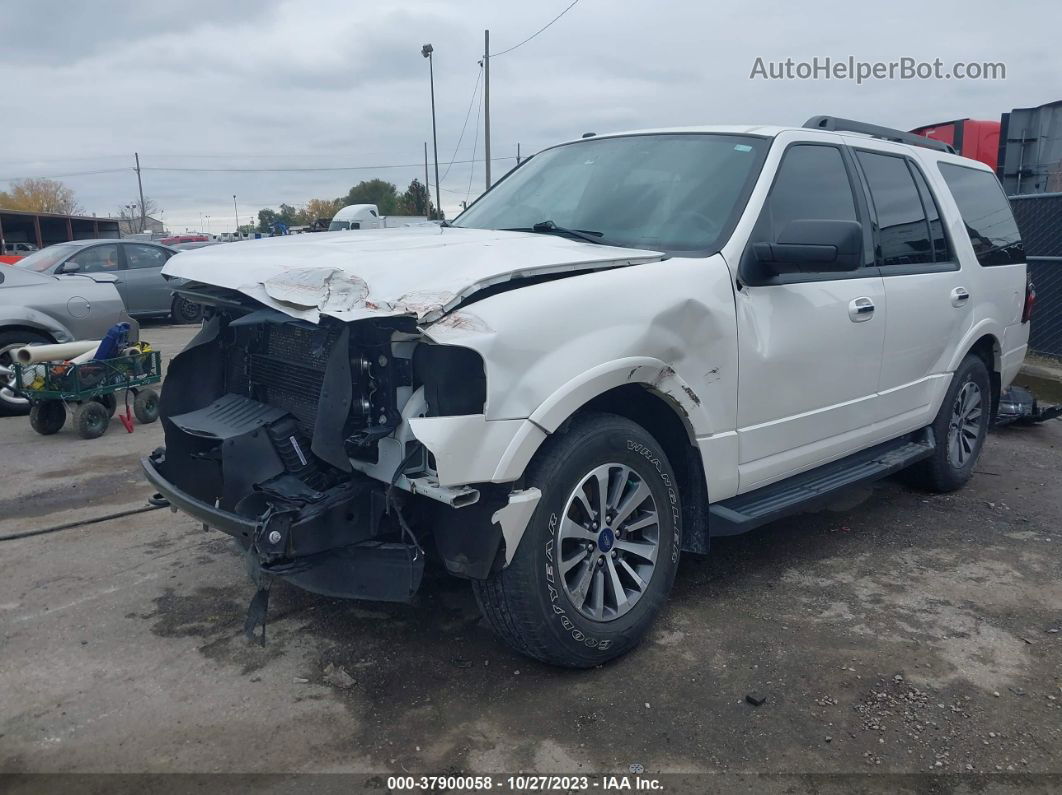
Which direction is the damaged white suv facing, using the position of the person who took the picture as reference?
facing the viewer and to the left of the viewer

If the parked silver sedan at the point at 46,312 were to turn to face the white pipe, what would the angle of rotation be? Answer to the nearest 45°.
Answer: approximately 90° to its left

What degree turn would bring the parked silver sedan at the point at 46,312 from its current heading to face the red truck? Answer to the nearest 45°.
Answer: approximately 180°

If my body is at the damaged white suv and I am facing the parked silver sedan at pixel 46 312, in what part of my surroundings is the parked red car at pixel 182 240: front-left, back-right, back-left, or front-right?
front-right

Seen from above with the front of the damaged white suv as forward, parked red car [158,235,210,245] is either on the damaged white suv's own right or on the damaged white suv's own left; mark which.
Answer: on the damaged white suv's own right

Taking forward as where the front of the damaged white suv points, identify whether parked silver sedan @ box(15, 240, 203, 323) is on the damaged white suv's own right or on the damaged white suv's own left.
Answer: on the damaged white suv's own right

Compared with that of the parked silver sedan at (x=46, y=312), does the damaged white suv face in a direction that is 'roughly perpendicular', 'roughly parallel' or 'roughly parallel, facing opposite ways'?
roughly parallel

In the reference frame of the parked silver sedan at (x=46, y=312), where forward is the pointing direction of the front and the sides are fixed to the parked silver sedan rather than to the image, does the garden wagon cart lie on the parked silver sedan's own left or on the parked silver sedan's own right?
on the parked silver sedan's own left

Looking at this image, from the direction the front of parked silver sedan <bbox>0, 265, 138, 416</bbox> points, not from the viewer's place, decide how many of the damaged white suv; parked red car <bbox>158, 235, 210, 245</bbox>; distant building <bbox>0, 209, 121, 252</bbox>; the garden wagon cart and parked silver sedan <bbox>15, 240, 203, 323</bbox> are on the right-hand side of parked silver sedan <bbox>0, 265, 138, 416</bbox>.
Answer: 3

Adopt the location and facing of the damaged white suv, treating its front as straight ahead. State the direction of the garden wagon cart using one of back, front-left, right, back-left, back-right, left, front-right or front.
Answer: right

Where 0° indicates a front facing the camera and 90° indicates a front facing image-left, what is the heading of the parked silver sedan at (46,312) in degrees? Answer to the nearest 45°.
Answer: approximately 90°

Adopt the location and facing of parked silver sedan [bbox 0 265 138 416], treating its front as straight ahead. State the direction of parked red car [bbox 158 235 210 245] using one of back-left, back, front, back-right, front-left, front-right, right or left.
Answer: right

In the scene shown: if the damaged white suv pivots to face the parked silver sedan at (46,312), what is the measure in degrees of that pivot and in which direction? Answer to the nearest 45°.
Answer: approximately 90° to its right

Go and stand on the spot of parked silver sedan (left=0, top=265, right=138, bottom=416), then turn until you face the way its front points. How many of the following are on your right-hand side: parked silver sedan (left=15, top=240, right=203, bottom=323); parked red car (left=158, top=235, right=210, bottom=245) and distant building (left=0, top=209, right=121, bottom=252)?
3
